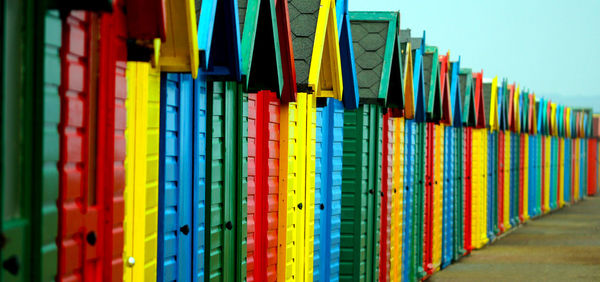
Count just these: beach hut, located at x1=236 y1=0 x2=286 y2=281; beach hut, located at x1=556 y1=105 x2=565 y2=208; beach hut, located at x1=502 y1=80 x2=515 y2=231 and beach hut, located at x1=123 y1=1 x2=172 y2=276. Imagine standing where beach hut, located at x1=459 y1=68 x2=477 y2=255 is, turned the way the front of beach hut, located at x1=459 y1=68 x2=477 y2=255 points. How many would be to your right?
2
